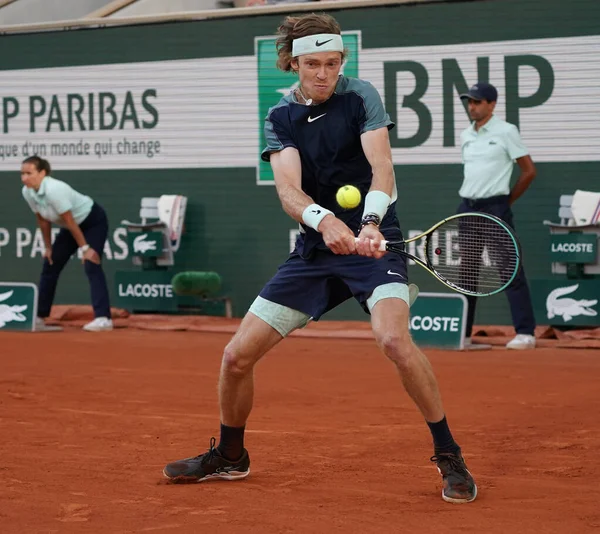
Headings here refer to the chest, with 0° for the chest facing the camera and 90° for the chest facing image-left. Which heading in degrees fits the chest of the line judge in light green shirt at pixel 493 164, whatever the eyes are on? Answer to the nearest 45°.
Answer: approximately 45°

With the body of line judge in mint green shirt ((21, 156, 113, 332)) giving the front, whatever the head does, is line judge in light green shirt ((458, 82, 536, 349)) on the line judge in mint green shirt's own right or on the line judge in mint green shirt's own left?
on the line judge in mint green shirt's own left

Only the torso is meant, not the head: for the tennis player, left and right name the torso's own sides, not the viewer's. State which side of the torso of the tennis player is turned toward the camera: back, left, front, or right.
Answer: front

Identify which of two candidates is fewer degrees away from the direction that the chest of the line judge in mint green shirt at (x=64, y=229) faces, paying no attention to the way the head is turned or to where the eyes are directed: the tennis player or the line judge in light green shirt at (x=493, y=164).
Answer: the tennis player

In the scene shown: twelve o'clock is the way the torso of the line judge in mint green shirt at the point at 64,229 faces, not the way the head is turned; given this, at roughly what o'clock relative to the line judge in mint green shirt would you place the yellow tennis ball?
The yellow tennis ball is roughly at 10 o'clock from the line judge in mint green shirt.

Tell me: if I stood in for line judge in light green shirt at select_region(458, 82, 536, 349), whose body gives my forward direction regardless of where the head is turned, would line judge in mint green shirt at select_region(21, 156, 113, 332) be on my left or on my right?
on my right

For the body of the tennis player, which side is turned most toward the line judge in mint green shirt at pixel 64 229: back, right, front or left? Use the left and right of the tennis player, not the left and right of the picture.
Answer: back

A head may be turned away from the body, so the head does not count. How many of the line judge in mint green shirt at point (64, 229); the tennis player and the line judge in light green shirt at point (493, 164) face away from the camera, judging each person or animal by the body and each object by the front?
0

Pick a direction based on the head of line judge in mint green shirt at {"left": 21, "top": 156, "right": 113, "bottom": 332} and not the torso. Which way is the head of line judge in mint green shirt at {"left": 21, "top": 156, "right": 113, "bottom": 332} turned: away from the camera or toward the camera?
toward the camera

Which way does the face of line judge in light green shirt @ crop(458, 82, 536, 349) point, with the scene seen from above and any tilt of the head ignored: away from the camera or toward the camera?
toward the camera

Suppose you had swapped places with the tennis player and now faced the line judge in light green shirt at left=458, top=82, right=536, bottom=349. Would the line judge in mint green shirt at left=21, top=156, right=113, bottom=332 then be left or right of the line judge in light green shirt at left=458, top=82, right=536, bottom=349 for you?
left

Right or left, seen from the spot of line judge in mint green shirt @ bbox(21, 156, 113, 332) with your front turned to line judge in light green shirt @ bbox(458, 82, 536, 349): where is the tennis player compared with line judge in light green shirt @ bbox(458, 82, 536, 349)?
right

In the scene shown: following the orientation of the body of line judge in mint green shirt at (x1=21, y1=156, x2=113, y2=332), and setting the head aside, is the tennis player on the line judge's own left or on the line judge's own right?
on the line judge's own left
